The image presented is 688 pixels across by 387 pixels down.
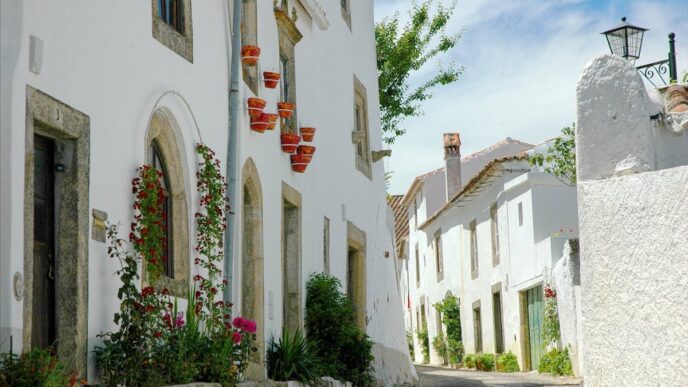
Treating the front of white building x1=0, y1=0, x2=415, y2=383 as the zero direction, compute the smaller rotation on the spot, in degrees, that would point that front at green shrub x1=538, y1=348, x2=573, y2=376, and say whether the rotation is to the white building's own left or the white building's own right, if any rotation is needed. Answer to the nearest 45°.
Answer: approximately 90° to the white building's own left

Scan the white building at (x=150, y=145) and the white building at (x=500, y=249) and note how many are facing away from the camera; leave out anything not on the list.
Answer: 0

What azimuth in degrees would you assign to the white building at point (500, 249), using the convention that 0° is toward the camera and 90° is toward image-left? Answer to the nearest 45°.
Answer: approximately 45°

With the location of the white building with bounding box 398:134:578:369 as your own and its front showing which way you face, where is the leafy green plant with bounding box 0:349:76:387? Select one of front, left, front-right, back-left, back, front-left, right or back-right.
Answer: front-left

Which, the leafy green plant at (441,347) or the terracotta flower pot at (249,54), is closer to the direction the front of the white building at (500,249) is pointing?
the terracotta flower pot

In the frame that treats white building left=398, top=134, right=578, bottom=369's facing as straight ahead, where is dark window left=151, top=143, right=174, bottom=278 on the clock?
The dark window is roughly at 11 o'clock from the white building.

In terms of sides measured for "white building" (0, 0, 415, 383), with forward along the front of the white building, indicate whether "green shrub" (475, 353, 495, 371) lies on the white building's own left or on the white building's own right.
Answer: on the white building's own left

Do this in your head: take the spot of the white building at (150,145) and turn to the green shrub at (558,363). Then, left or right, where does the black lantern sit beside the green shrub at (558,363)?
right

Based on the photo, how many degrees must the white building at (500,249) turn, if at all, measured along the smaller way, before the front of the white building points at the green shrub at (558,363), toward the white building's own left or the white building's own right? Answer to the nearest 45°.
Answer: approximately 45° to the white building's own left

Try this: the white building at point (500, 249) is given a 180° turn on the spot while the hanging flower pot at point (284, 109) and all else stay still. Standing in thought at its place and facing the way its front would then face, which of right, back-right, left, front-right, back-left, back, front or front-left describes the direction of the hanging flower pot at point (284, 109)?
back-right
